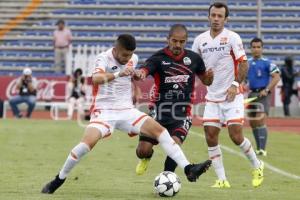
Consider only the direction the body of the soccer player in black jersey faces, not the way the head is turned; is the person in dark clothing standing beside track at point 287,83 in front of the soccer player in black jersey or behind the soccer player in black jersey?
behind

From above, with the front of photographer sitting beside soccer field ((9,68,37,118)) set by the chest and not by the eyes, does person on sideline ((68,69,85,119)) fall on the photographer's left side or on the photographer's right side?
on the photographer's left side

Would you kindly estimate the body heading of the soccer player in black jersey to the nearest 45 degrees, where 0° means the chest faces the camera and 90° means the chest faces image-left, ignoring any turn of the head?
approximately 0°
